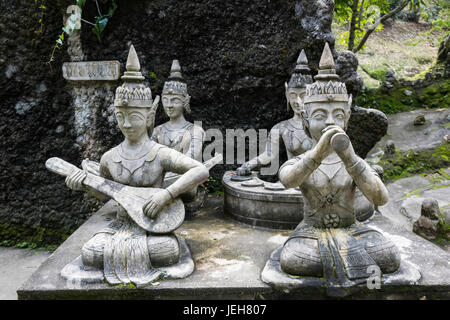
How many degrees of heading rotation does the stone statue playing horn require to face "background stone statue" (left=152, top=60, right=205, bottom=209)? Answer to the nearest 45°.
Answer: approximately 135° to its right

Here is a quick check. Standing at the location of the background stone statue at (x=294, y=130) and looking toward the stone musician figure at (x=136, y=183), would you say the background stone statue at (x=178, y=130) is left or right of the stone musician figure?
right

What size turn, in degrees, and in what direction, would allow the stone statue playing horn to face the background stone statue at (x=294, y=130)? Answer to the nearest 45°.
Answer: approximately 180°

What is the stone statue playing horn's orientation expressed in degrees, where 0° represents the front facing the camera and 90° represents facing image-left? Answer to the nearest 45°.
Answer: approximately 0°

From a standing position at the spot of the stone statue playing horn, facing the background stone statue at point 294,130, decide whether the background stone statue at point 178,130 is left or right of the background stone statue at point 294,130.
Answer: left

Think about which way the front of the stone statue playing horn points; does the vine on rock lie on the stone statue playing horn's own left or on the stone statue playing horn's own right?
on the stone statue playing horn's own right

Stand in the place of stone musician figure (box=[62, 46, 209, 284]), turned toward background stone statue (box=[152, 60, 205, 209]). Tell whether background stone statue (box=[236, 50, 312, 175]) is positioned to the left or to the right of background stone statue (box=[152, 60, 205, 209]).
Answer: right

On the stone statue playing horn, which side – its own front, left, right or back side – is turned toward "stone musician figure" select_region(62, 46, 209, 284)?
right
